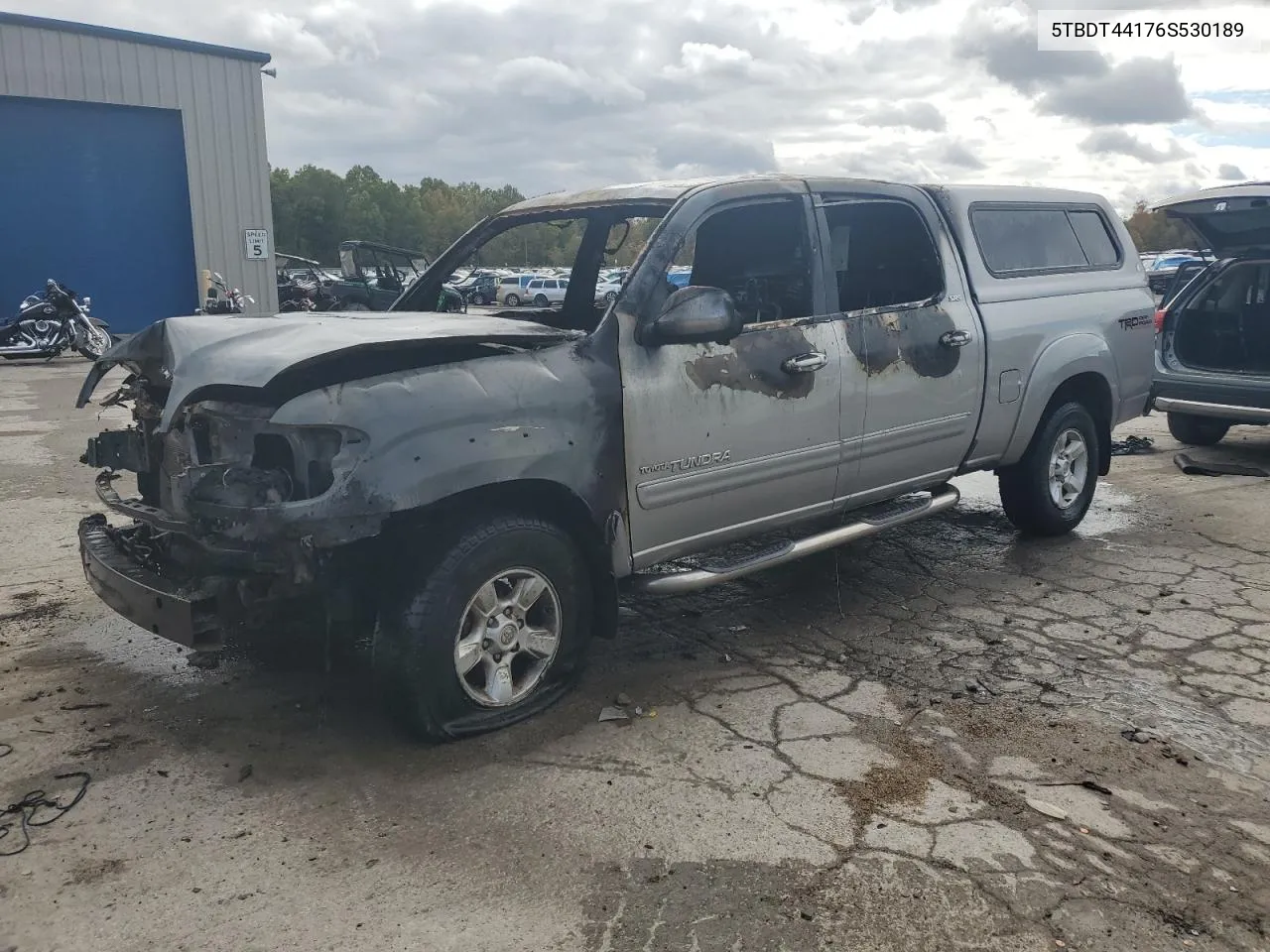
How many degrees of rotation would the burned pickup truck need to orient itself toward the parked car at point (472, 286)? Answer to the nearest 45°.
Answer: approximately 135° to its right

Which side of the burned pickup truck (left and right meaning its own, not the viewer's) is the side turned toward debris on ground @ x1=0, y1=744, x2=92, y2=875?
front

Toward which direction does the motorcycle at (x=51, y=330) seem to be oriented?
to the viewer's right

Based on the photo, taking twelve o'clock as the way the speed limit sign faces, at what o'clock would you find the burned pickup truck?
The burned pickup truck is roughly at 12 o'clock from the speed limit sign.

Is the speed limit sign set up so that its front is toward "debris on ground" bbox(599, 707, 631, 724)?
yes

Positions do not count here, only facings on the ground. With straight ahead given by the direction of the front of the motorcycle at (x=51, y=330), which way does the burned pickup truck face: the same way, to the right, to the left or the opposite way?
the opposite way

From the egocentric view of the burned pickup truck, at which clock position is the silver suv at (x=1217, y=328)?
The silver suv is roughly at 6 o'clock from the burned pickup truck.

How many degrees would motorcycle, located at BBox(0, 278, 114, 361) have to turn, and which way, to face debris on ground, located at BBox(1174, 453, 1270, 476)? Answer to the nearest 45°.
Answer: approximately 45° to its right

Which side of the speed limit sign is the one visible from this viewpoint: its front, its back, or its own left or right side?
front

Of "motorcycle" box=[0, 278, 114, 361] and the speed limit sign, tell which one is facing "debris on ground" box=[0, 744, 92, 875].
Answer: the speed limit sign

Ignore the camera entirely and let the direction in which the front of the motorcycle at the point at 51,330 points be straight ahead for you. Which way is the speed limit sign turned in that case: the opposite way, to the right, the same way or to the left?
to the right
